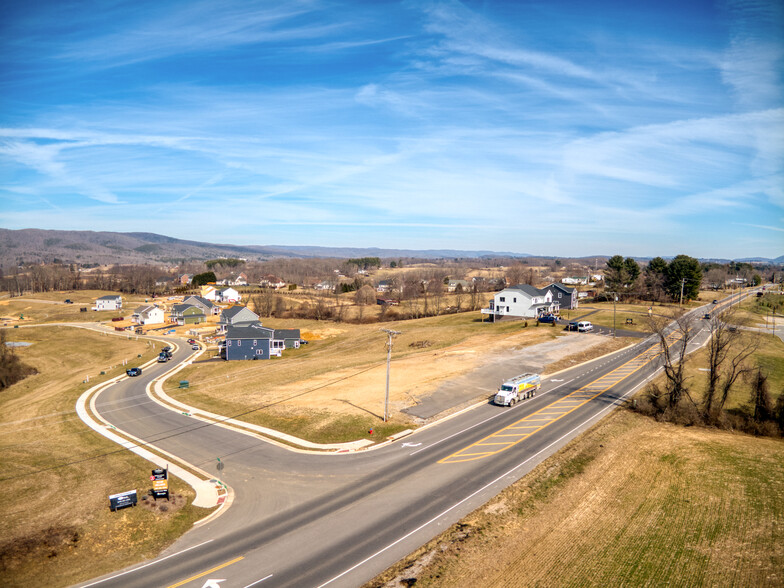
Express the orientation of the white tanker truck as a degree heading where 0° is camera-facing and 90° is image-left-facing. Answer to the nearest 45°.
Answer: approximately 45°

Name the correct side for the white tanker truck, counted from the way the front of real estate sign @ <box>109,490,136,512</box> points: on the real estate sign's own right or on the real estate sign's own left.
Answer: on the real estate sign's own left

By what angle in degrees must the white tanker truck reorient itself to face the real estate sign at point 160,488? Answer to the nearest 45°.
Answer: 0° — it already faces it
